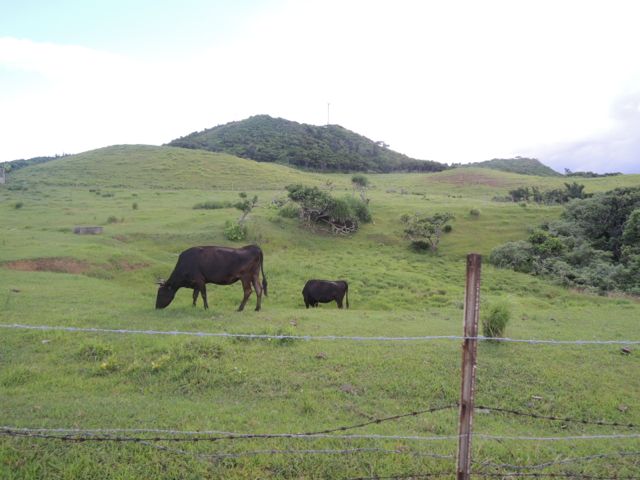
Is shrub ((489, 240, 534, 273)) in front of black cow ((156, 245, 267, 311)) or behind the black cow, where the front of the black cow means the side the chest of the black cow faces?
behind

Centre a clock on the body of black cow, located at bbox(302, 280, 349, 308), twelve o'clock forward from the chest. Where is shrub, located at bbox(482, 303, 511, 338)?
The shrub is roughly at 8 o'clock from the black cow.

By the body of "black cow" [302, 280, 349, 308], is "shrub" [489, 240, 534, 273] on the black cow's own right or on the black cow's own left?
on the black cow's own right

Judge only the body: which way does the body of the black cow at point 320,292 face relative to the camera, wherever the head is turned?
to the viewer's left

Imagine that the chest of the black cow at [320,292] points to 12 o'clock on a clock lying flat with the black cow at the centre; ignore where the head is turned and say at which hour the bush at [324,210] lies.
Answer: The bush is roughly at 3 o'clock from the black cow.

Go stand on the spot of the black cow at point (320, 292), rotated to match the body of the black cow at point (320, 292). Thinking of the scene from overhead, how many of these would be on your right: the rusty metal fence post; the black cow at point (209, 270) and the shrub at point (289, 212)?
1

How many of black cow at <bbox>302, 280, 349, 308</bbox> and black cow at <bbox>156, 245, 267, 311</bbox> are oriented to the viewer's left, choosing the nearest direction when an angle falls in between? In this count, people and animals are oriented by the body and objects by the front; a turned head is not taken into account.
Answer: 2

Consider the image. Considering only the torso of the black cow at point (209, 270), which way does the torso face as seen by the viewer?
to the viewer's left

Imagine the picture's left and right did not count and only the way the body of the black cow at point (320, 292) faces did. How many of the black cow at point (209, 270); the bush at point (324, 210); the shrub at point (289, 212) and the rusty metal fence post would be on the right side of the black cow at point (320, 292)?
2

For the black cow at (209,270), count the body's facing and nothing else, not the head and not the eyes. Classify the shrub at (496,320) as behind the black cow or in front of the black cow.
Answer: behind

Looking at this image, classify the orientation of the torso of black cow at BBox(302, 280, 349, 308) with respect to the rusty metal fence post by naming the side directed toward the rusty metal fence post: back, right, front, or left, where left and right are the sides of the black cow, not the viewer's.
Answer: left
